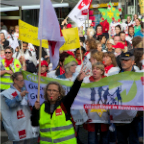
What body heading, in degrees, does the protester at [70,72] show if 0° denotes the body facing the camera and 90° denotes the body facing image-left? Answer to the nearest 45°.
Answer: approximately 315°

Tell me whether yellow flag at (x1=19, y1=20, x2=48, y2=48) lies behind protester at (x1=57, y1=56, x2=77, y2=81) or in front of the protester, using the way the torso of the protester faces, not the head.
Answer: behind

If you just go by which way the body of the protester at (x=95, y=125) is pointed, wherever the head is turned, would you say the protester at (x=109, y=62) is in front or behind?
behind

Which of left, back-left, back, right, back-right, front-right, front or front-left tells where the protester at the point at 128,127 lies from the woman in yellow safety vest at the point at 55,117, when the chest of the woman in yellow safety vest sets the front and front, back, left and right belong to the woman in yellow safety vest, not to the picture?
back-left

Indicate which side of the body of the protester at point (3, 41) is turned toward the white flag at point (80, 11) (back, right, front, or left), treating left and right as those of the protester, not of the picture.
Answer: left

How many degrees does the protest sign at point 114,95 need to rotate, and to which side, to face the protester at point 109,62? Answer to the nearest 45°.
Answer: approximately 180°

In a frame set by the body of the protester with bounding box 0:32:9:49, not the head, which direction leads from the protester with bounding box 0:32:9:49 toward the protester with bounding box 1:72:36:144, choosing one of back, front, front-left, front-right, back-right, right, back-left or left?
front-left
